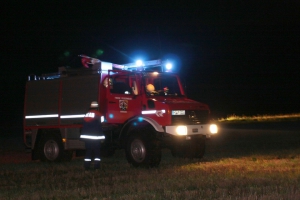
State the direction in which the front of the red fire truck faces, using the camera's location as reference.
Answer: facing the viewer and to the right of the viewer
